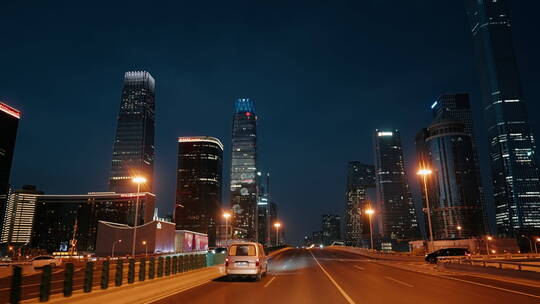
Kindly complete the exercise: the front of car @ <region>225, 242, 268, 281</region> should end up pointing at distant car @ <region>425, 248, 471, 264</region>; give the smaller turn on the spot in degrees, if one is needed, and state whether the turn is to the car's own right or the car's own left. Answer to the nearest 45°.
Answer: approximately 45° to the car's own right

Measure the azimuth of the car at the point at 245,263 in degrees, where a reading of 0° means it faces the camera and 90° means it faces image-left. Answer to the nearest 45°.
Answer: approximately 180°
